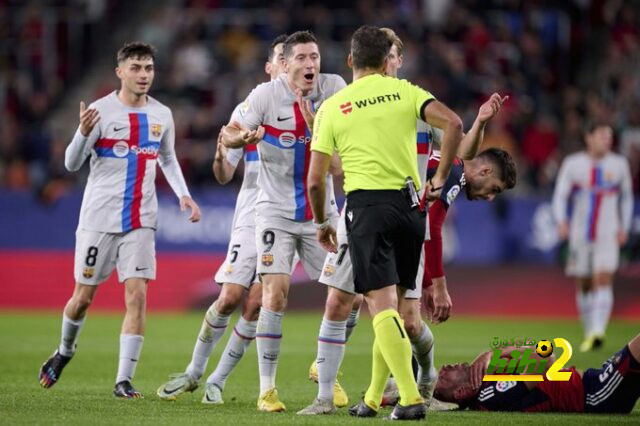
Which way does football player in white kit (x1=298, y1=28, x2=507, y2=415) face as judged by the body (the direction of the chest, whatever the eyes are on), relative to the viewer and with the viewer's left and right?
facing the viewer and to the left of the viewer

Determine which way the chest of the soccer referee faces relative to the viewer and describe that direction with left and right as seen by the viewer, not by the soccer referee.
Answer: facing away from the viewer

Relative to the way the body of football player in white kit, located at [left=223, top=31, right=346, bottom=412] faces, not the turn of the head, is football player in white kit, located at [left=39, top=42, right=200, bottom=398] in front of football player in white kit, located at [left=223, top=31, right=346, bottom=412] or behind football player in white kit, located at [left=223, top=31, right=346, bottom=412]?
behind

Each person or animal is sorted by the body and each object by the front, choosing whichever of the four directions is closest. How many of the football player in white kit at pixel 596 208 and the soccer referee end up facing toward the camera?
1

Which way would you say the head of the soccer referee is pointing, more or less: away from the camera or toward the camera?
away from the camera

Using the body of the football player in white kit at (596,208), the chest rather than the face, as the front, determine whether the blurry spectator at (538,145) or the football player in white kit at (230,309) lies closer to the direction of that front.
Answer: the football player in white kit

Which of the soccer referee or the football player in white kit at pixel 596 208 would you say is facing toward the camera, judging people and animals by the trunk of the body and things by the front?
the football player in white kit

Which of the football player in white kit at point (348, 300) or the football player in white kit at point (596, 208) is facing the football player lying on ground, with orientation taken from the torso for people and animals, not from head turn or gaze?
the football player in white kit at point (596, 208)

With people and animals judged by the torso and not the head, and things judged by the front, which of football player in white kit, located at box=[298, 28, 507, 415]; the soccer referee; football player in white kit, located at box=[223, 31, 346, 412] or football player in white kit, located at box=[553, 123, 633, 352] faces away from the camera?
the soccer referee

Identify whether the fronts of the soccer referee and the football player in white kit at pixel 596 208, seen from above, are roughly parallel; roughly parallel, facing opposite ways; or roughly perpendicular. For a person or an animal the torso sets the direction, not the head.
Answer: roughly parallel, facing opposite ways

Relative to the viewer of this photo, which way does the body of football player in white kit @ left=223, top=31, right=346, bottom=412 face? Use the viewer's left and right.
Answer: facing the viewer and to the right of the viewer

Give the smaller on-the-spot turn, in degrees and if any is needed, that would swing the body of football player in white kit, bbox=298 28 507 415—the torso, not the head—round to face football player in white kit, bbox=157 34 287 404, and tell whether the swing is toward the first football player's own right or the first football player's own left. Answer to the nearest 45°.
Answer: approximately 90° to the first football player's own right

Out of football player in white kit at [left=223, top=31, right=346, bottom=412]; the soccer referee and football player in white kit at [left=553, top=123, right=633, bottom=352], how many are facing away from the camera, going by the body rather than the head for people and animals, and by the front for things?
1

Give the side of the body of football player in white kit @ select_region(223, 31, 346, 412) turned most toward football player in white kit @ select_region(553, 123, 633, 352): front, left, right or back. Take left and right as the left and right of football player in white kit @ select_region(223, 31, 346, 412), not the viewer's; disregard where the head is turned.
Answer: left

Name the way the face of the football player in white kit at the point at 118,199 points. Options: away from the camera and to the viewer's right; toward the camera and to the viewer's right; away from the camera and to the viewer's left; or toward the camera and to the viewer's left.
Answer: toward the camera and to the viewer's right

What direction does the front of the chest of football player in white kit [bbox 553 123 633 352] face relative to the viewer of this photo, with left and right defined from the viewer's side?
facing the viewer
